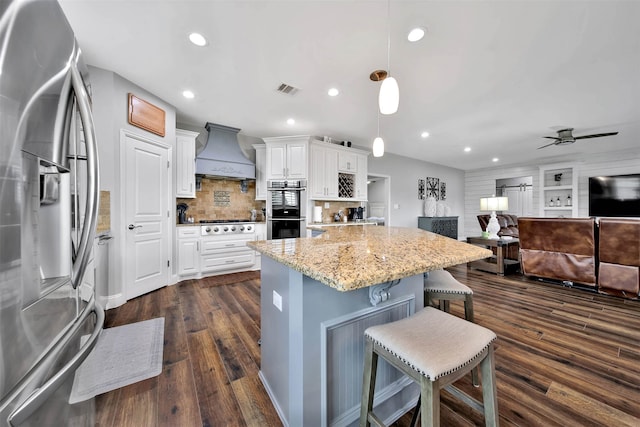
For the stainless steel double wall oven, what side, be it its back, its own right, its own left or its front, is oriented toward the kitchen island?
front

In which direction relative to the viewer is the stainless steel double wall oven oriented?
toward the camera

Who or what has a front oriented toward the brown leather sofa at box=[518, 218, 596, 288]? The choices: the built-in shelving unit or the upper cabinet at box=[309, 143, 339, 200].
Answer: the built-in shelving unit

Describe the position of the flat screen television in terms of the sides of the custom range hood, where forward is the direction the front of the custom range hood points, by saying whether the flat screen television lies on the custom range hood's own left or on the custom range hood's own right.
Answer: on the custom range hood's own left

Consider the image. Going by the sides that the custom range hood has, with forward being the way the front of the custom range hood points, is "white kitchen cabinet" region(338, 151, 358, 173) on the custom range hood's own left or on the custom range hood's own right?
on the custom range hood's own left

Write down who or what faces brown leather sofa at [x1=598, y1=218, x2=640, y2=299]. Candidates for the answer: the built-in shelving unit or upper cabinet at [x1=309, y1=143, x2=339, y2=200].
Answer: the built-in shelving unit

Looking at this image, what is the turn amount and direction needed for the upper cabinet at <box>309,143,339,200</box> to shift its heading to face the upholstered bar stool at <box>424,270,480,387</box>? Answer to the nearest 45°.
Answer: approximately 45° to its left

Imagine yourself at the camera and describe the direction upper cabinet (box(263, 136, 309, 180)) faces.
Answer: facing the viewer

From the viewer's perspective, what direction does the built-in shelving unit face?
toward the camera

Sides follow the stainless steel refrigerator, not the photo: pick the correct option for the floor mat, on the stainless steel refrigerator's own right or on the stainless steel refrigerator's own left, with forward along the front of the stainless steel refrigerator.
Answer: on the stainless steel refrigerator's own left

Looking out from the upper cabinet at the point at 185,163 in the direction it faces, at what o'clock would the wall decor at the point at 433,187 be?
The wall decor is roughly at 9 o'clock from the upper cabinet.

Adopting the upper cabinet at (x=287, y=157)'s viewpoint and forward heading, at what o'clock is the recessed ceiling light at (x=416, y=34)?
The recessed ceiling light is roughly at 11 o'clock from the upper cabinet.

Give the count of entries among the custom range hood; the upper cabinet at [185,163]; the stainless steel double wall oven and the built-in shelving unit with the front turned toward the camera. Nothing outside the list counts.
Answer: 4
